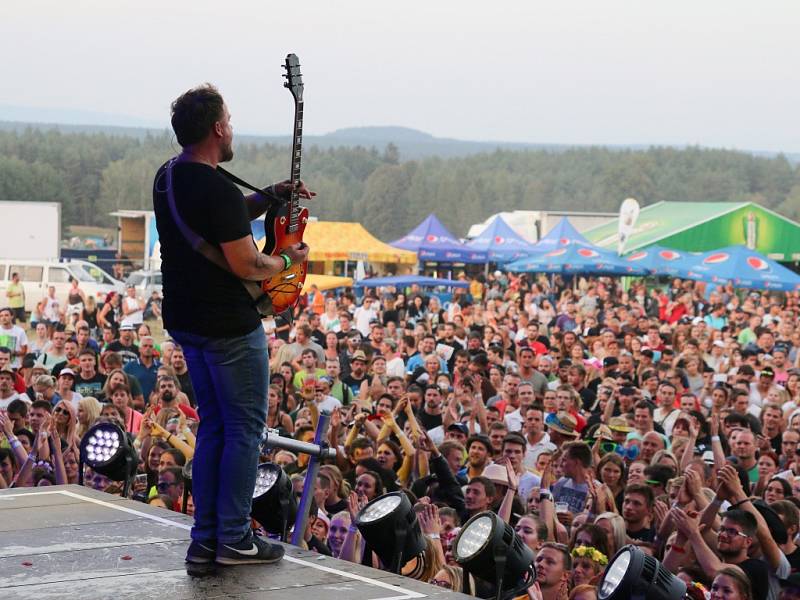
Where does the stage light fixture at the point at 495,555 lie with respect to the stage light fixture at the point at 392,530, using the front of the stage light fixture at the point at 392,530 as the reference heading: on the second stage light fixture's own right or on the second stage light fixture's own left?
on the second stage light fixture's own left

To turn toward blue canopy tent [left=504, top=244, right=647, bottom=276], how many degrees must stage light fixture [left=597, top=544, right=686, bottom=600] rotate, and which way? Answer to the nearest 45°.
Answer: approximately 135° to its right

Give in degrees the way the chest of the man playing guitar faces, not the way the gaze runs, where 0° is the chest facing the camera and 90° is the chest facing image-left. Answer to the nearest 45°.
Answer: approximately 225°

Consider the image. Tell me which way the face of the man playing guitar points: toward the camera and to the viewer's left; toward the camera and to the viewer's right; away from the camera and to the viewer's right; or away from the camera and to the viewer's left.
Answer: away from the camera and to the viewer's right

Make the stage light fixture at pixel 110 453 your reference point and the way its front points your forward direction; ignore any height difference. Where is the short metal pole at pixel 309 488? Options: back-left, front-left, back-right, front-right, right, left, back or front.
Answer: left

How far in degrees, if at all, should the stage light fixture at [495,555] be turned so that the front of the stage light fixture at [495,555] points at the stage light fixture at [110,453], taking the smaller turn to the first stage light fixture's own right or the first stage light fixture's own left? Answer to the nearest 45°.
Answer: approximately 90° to the first stage light fixture's own right

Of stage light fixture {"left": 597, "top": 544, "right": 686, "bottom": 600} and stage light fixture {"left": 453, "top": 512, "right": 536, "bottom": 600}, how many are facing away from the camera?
0

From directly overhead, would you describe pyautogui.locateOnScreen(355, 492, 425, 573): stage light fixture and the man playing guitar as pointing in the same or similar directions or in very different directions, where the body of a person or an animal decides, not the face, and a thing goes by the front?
very different directions

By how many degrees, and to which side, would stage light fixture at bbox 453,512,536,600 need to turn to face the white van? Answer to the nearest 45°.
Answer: approximately 90° to its right

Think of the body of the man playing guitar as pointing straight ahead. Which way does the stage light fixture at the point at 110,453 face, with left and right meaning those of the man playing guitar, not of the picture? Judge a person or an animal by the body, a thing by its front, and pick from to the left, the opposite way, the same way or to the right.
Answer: the opposite way

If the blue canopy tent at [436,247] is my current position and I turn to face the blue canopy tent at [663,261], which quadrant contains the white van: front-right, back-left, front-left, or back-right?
back-right

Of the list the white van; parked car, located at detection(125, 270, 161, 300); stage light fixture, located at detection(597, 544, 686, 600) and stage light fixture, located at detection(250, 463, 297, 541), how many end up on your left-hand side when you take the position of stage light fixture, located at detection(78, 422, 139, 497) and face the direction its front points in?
2

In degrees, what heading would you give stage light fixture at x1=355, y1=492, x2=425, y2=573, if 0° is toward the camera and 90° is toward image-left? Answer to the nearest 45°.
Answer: approximately 45°
